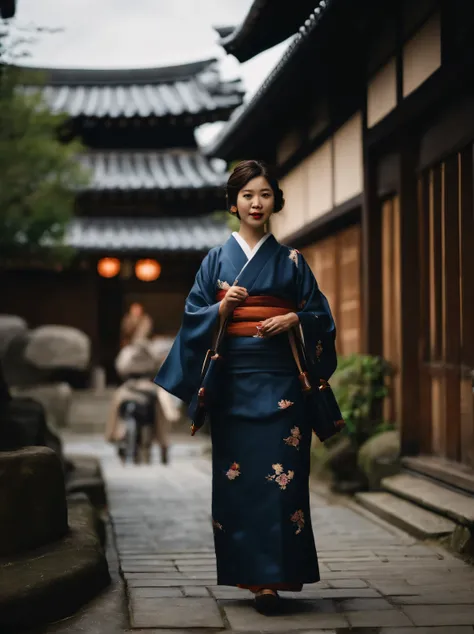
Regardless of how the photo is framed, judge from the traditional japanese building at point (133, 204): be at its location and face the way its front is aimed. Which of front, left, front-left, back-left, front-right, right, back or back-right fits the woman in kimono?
front

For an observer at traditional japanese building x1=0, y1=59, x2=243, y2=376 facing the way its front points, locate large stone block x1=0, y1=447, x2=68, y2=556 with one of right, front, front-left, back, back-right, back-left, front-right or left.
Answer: front

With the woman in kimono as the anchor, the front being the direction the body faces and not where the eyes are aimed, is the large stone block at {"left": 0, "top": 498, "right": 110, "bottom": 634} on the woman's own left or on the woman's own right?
on the woman's own right

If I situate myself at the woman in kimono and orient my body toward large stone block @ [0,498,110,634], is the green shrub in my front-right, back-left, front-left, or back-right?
back-right

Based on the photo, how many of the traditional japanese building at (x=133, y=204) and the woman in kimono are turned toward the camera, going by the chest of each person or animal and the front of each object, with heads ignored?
2

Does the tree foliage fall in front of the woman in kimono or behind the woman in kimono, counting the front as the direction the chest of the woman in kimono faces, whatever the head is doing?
behind

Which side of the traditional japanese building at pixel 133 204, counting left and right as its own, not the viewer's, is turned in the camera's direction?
front

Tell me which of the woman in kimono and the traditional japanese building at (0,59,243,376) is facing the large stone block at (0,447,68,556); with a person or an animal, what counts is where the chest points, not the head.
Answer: the traditional japanese building

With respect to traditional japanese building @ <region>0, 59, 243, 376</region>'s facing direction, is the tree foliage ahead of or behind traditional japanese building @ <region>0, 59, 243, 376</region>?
ahead

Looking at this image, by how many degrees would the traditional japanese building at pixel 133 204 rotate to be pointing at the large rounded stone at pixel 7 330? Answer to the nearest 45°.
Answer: approximately 45° to its right

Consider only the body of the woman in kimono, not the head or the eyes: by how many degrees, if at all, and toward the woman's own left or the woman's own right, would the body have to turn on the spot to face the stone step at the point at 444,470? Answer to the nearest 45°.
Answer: approximately 135° to the woman's own left

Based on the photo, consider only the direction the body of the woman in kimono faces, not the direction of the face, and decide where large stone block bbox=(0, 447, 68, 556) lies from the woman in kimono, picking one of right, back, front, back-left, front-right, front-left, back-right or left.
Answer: right

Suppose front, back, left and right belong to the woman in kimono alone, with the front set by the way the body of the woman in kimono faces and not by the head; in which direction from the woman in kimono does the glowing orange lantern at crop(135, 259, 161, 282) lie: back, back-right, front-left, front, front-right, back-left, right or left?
back
